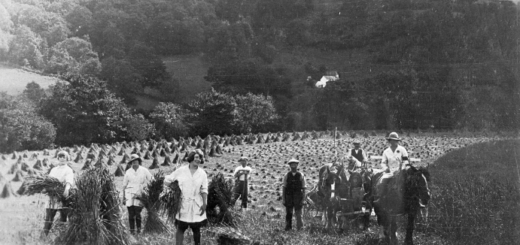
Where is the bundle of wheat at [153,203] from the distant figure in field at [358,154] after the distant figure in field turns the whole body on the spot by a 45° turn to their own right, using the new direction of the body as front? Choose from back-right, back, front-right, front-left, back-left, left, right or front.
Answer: front

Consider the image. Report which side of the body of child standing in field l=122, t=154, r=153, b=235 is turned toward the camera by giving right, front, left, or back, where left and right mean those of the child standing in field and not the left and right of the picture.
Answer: front

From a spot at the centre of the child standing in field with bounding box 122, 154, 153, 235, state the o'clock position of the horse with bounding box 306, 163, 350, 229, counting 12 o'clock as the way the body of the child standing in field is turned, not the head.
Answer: The horse is roughly at 9 o'clock from the child standing in field.

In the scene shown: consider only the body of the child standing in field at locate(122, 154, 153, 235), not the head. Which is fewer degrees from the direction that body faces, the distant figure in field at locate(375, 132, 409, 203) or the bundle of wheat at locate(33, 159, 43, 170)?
the distant figure in field

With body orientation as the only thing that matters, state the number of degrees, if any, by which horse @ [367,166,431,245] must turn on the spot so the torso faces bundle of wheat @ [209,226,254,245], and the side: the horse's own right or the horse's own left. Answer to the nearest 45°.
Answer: approximately 135° to the horse's own right

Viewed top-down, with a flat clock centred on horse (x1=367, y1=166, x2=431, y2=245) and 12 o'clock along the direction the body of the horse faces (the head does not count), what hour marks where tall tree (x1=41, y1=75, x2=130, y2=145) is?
The tall tree is roughly at 6 o'clock from the horse.

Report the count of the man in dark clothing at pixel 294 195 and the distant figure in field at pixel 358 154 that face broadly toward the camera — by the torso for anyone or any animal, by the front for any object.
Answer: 2

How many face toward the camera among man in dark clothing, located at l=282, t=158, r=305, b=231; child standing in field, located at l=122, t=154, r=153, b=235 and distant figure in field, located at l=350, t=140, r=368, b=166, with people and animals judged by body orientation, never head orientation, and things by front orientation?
3

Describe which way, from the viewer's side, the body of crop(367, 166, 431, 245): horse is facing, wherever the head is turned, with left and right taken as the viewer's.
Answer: facing the viewer and to the right of the viewer

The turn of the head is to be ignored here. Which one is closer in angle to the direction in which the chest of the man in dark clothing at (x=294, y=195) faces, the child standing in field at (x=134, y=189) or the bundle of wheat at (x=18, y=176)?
the child standing in field

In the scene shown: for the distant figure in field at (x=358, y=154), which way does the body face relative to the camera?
toward the camera

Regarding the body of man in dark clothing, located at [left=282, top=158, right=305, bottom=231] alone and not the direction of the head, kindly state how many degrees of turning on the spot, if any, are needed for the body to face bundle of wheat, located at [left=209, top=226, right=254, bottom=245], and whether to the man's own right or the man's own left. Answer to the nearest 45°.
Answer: approximately 45° to the man's own right

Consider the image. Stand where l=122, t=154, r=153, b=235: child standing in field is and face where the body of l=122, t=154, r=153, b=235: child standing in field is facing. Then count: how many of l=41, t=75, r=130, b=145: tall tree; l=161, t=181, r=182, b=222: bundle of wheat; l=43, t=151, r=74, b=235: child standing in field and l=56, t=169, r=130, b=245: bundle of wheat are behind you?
1

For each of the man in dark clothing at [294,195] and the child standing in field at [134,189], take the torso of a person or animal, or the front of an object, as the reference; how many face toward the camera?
2

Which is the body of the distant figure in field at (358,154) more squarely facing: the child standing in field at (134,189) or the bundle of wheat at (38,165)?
the child standing in field

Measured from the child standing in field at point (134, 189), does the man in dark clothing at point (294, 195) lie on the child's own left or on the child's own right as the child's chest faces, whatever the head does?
on the child's own left

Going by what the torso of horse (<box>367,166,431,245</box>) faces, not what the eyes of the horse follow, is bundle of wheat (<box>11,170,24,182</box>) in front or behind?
behind
